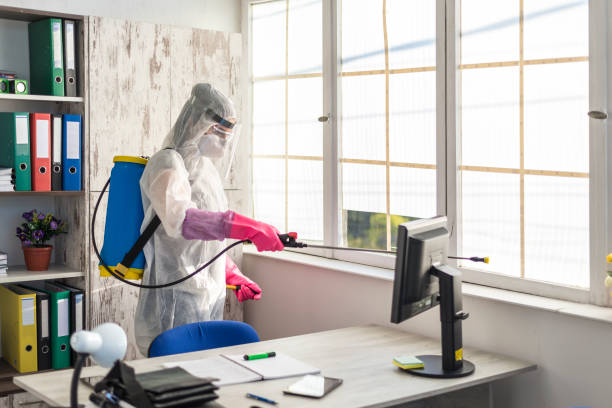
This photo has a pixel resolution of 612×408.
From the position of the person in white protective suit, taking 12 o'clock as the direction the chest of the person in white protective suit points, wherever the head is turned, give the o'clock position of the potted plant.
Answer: The potted plant is roughly at 6 o'clock from the person in white protective suit.

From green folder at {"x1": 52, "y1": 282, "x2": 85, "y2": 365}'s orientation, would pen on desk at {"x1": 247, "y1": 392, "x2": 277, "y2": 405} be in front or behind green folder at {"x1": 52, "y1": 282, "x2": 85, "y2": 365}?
in front

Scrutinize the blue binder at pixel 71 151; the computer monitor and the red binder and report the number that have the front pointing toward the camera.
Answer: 2

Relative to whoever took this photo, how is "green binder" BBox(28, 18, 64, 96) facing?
facing the viewer and to the right of the viewer

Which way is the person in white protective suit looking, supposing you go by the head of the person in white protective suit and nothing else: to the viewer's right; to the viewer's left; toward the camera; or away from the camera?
to the viewer's right

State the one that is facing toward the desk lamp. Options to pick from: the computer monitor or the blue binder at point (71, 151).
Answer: the blue binder

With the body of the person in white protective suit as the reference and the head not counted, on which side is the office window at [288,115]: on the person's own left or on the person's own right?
on the person's own left

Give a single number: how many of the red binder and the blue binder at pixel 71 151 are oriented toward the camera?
2

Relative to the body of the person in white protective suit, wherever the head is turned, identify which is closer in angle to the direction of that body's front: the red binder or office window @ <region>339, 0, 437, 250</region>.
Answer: the office window

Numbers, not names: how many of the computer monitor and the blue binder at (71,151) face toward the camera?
1
